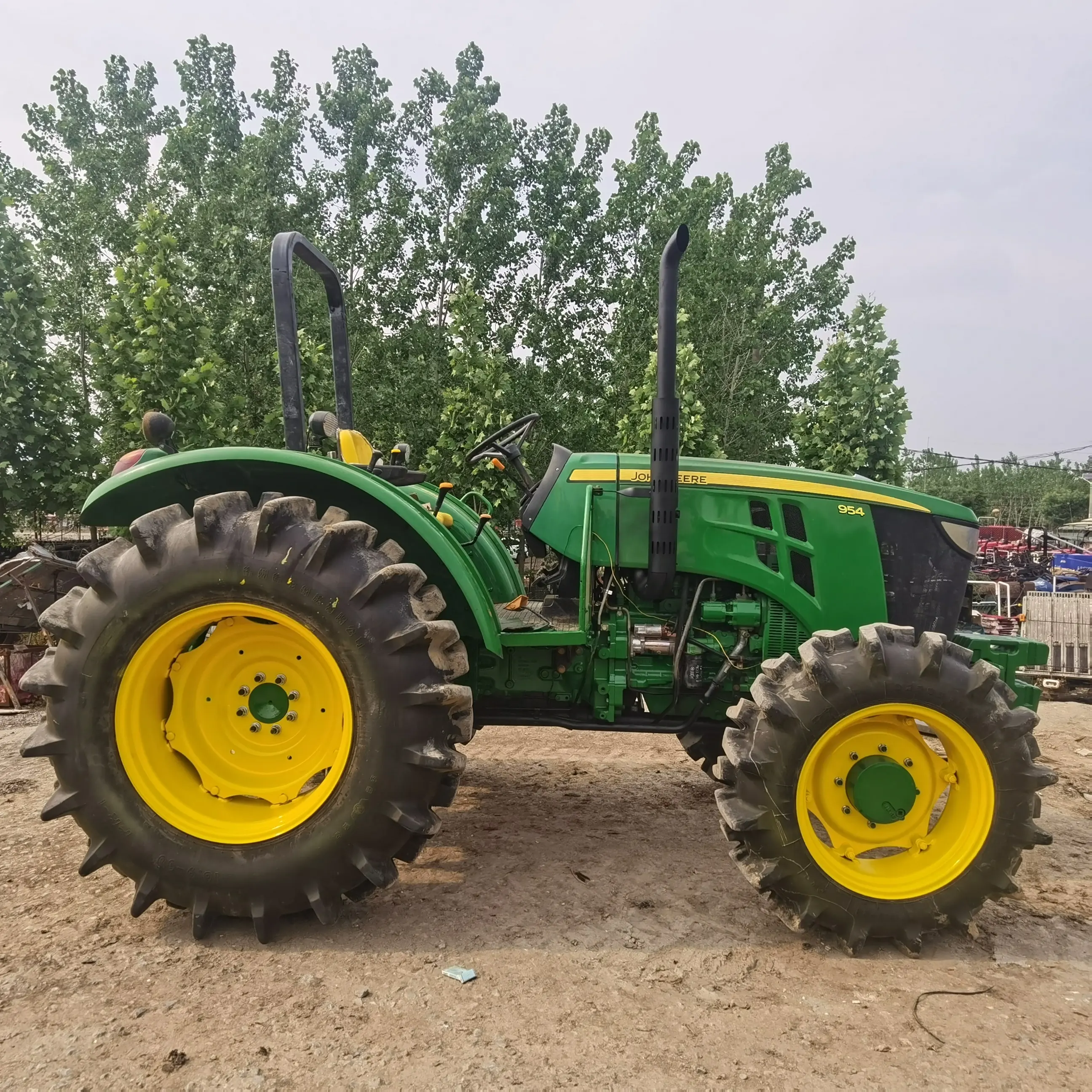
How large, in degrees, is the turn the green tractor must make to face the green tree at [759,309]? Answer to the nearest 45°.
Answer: approximately 90° to its left

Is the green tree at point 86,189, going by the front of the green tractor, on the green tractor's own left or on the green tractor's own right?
on the green tractor's own left

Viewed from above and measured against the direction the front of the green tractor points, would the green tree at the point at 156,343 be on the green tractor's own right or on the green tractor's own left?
on the green tractor's own left

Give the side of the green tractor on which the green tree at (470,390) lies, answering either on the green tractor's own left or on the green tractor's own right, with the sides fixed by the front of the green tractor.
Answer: on the green tractor's own left

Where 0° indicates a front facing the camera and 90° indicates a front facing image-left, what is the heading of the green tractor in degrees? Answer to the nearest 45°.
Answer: approximately 270°

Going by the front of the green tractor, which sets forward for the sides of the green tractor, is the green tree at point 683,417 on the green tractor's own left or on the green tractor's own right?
on the green tractor's own left

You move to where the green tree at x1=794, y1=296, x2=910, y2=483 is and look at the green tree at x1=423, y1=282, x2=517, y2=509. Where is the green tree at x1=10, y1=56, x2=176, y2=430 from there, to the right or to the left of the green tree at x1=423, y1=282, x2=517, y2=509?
right

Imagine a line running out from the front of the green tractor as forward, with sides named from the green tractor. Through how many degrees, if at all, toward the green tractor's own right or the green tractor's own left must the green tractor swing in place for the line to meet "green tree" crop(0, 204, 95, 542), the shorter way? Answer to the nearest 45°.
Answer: approximately 135° to the green tractor's own left
